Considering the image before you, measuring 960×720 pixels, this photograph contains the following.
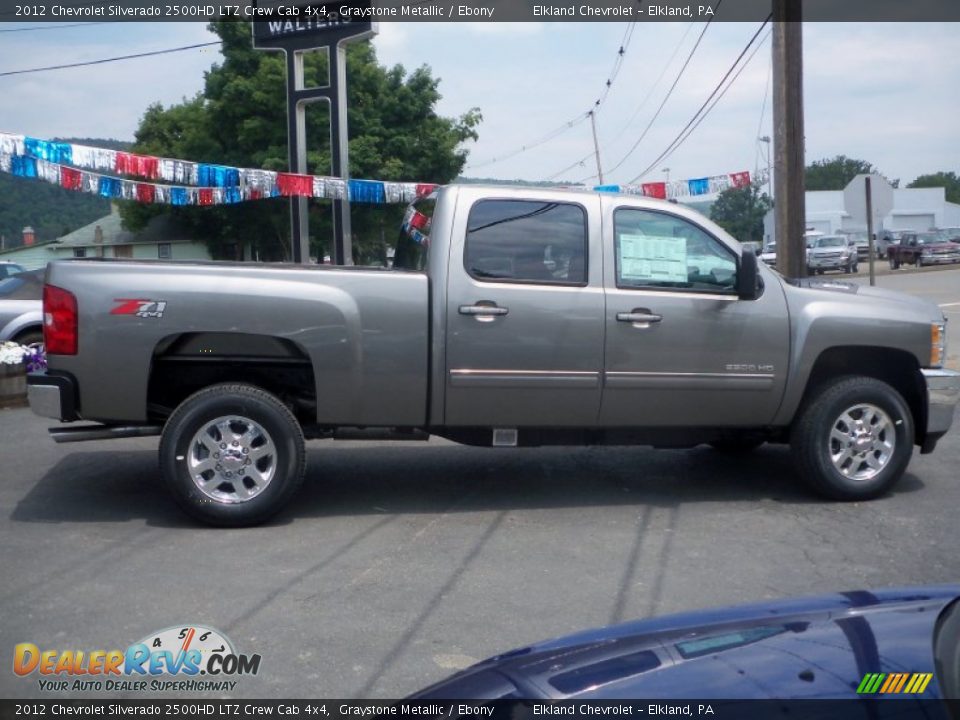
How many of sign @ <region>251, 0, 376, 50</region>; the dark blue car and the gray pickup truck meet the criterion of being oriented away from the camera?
0

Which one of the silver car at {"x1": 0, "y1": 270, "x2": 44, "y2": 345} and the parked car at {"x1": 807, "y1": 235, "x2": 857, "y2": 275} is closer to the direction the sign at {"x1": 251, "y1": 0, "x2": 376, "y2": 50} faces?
the silver car

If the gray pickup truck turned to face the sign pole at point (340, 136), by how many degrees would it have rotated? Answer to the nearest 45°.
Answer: approximately 90° to its left

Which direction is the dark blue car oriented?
to the viewer's left

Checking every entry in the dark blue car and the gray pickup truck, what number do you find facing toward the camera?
0

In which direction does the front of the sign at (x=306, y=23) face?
toward the camera

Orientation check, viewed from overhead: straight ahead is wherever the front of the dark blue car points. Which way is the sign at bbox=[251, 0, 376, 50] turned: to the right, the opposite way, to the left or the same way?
to the left

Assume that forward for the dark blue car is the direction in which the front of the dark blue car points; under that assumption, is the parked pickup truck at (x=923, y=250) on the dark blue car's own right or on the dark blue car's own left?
on the dark blue car's own right

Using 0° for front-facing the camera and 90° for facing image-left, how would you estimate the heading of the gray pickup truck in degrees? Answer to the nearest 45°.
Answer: approximately 270°
